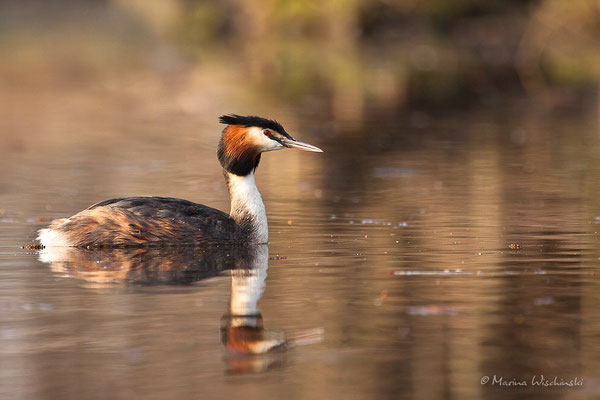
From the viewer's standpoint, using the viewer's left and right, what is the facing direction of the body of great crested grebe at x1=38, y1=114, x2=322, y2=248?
facing to the right of the viewer
